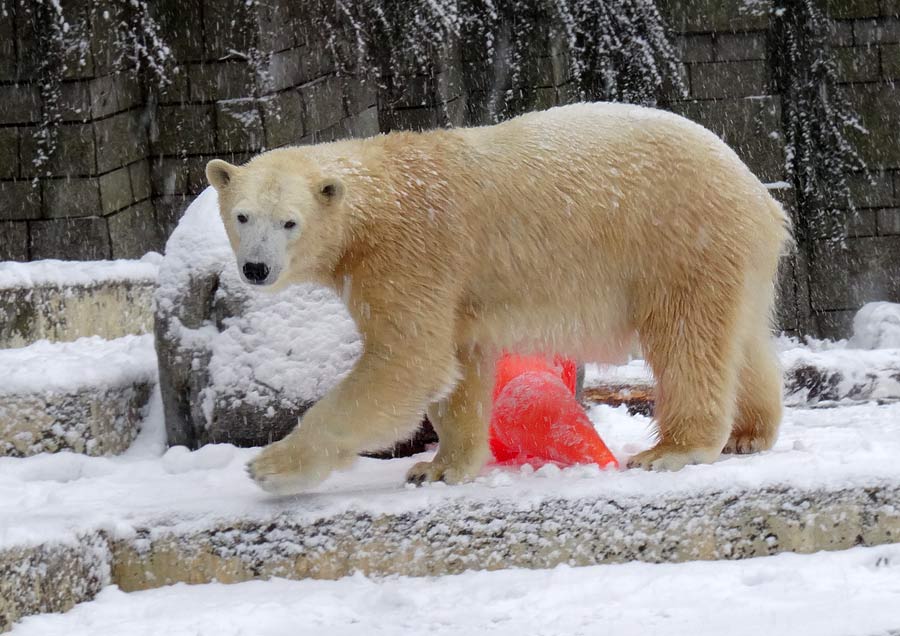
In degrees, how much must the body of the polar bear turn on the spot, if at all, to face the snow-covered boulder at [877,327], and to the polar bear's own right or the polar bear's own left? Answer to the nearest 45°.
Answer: approximately 135° to the polar bear's own right

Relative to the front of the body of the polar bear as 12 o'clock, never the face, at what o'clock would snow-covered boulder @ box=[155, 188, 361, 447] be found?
The snow-covered boulder is roughly at 1 o'clock from the polar bear.

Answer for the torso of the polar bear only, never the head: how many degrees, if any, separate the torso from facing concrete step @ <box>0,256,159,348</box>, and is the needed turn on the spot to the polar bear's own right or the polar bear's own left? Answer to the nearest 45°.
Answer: approximately 45° to the polar bear's own right

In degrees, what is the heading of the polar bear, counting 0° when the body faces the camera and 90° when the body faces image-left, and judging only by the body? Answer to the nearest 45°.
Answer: approximately 90°
